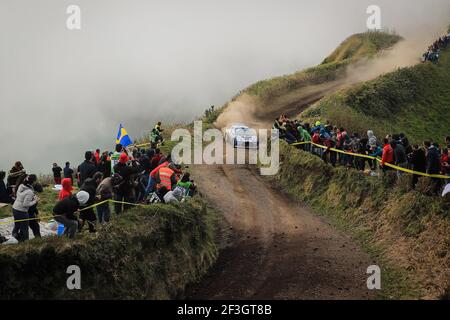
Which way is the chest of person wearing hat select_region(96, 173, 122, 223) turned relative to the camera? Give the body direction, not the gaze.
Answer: to the viewer's right

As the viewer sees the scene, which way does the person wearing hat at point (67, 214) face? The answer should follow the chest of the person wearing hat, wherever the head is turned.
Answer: to the viewer's right

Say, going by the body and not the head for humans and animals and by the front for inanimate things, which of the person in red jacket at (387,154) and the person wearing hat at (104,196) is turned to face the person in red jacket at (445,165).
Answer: the person wearing hat

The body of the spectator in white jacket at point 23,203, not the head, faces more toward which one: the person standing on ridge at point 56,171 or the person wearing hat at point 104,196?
the person wearing hat

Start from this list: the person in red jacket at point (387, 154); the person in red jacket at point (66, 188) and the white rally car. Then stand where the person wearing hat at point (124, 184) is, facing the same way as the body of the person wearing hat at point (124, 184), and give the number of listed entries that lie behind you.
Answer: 1

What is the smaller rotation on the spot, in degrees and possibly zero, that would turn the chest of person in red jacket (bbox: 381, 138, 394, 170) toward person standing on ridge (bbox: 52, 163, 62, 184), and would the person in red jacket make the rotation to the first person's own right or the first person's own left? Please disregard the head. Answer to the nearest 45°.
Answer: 0° — they already face them

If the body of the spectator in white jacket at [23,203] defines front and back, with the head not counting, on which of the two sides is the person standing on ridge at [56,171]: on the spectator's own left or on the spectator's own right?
on the spectator's own left

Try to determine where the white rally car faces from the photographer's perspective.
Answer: facing the viewer and to the right of the viewer

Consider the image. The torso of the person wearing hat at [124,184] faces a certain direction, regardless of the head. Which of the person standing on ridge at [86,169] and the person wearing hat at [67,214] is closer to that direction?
the person standing on ridge

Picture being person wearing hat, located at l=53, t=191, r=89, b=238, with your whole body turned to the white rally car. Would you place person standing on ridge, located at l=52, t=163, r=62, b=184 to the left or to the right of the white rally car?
left

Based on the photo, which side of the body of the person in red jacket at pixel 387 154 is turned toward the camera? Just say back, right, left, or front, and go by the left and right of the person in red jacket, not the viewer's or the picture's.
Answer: left
